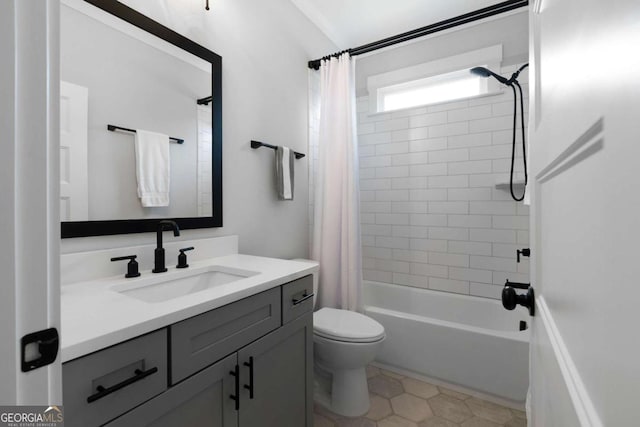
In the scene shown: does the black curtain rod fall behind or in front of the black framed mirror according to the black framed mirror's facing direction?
in front

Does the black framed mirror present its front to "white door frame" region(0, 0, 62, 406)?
no

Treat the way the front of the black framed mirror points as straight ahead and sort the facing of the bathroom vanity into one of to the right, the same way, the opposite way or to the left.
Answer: the same way

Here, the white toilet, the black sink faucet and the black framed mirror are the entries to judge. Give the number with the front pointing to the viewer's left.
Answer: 0

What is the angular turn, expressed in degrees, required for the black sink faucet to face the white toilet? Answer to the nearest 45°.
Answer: approximately 45° to its left

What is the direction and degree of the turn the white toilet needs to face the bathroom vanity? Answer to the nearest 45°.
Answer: approximately 90° to its right

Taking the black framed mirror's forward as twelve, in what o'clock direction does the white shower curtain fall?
The white shower curtain is roughly at 10 o'clock from the black framed mirror.

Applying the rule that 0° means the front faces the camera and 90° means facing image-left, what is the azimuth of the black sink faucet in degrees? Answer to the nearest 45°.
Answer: approximately 315°

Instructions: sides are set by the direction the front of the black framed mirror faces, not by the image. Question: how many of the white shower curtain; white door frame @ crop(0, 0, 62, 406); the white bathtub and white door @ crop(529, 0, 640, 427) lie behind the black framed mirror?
0

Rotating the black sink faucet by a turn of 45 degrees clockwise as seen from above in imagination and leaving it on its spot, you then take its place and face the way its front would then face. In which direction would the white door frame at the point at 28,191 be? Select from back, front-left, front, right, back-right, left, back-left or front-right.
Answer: front

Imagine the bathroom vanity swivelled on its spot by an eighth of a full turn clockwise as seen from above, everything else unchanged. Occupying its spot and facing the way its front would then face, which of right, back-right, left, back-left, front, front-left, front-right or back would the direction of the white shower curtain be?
back-left

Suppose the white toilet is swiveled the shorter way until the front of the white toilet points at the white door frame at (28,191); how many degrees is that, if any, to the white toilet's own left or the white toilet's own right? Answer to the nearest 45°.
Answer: approximately 45° to the white toilet's own right

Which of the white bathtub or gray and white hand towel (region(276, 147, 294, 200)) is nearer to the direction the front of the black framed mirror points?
the white bathtub

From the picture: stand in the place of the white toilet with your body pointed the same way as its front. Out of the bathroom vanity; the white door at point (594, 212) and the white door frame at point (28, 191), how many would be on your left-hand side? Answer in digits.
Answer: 0

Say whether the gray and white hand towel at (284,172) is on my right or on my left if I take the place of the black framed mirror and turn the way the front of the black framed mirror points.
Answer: on my left

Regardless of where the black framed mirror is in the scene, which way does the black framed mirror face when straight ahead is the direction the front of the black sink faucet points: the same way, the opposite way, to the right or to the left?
the same way

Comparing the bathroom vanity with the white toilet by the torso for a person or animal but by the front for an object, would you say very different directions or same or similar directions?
same or similar directions
